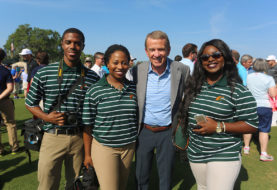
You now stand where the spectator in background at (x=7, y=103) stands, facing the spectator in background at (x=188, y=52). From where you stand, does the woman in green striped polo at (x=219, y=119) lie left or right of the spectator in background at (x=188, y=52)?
right

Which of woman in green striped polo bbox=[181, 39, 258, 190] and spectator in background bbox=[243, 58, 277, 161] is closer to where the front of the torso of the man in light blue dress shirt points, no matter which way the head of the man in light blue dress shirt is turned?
the woman in green striped polo

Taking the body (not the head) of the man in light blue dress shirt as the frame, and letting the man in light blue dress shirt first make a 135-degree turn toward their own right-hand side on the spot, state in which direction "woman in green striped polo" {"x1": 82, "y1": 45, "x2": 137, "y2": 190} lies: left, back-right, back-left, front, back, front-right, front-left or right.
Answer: left

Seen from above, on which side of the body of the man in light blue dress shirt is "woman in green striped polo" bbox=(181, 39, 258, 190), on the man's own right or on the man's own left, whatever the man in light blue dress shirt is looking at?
on the man's own left

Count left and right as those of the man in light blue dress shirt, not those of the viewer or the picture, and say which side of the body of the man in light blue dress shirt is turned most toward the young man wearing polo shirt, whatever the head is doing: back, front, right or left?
right

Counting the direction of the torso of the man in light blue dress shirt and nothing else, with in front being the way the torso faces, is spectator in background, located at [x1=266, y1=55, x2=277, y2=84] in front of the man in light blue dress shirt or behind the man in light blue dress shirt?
behind

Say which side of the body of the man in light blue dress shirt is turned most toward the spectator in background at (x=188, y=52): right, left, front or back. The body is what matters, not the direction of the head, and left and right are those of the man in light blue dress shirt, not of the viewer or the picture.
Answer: back

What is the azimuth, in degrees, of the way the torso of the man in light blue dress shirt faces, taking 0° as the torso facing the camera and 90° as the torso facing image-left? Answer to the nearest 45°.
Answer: approximately 0°
